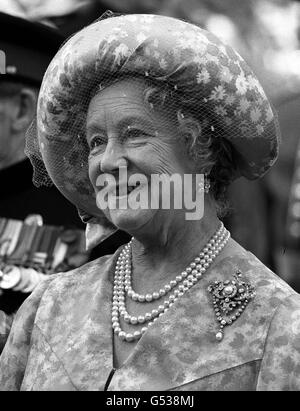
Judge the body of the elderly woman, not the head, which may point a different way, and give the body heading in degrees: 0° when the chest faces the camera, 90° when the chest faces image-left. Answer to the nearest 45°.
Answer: approximately 45°
